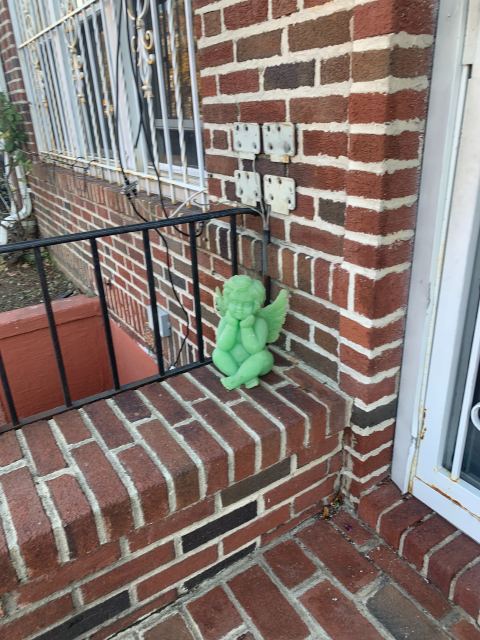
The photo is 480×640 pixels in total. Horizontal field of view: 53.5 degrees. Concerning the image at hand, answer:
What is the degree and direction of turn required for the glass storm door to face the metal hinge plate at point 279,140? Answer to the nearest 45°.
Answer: approximately 45° to its right

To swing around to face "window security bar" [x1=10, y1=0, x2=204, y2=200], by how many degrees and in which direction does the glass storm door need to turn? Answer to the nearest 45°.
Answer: approximately 90° to its right

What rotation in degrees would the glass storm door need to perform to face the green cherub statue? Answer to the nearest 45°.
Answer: approximately 45° to its right

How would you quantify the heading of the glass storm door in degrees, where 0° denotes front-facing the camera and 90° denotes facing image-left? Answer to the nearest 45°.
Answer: approximately 45°

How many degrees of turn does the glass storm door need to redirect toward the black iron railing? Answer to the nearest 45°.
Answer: approximately 45° to its right

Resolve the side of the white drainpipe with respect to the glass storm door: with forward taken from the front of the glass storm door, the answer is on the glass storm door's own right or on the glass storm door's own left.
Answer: on the glass storm door's own right
